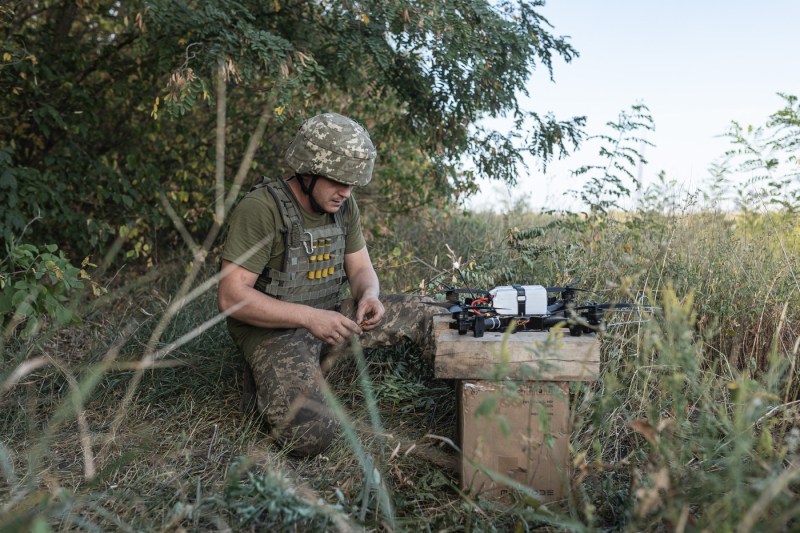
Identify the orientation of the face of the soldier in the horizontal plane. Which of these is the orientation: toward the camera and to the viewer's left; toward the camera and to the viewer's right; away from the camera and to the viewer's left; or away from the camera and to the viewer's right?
toward the camera and to the viewer's right

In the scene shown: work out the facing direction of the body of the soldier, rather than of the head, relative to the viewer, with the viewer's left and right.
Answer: facing the viewer and to the right of the viewer

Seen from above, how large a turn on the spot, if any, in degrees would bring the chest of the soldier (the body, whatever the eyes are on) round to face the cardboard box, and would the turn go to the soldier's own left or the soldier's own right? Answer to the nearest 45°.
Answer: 0° — they already face it

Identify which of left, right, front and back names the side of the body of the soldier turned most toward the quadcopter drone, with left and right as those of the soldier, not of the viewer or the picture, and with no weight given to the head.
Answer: front

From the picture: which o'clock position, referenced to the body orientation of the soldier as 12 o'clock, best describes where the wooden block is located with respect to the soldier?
The wooden block is roughly at 12 o'clock from the soldier.
